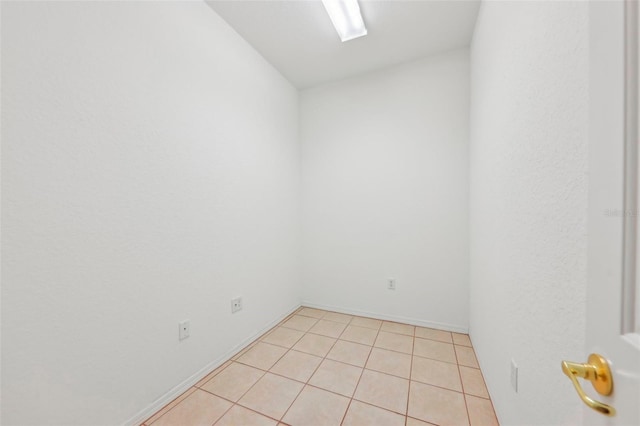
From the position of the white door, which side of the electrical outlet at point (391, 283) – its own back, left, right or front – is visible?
front

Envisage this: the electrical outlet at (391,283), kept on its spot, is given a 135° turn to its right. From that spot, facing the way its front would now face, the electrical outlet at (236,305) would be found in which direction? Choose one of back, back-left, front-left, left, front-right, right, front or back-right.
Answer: left

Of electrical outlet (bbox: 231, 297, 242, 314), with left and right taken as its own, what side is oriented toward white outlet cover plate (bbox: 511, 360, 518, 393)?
front

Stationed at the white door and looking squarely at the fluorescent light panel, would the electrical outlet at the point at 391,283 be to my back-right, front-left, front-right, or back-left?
front-right

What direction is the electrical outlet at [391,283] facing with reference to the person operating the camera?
facing the viewer

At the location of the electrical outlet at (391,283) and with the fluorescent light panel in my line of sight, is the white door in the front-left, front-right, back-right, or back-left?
front-left

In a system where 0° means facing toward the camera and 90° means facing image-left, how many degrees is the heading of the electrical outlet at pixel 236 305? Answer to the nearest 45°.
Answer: approximately 315°

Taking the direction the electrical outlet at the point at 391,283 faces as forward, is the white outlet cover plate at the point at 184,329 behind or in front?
in front
